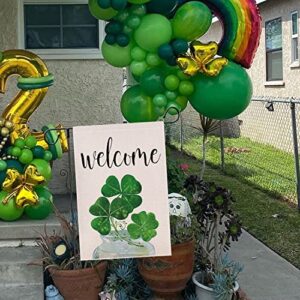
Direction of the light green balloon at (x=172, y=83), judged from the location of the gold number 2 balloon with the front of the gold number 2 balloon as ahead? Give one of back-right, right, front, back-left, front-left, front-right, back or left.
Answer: front-left

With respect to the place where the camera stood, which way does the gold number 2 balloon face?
facing the viewer

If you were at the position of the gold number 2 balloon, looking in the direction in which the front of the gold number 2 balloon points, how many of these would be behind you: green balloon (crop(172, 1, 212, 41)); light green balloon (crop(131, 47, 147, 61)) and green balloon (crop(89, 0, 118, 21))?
0

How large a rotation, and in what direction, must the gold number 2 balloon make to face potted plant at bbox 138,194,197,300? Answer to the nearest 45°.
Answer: approximately 45° to its left

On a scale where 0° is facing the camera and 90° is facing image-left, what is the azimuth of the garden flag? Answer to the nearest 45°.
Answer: approximately 0°

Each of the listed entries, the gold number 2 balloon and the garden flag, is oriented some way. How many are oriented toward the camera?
2

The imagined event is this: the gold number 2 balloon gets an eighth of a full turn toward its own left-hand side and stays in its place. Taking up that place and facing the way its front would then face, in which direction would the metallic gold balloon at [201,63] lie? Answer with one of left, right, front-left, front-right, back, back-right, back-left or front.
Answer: front

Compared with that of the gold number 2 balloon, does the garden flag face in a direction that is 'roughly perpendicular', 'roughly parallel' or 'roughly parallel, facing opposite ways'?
roughly parallel

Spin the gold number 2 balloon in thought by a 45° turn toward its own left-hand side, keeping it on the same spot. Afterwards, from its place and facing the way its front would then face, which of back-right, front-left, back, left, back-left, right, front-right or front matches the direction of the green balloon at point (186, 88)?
front
